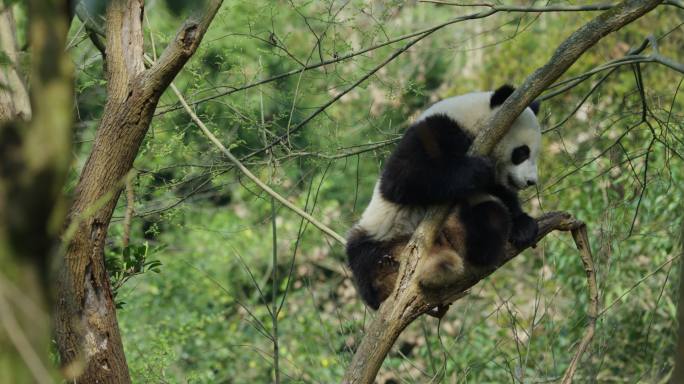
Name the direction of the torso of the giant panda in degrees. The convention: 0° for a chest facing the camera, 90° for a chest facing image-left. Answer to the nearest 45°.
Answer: approximately 270°
